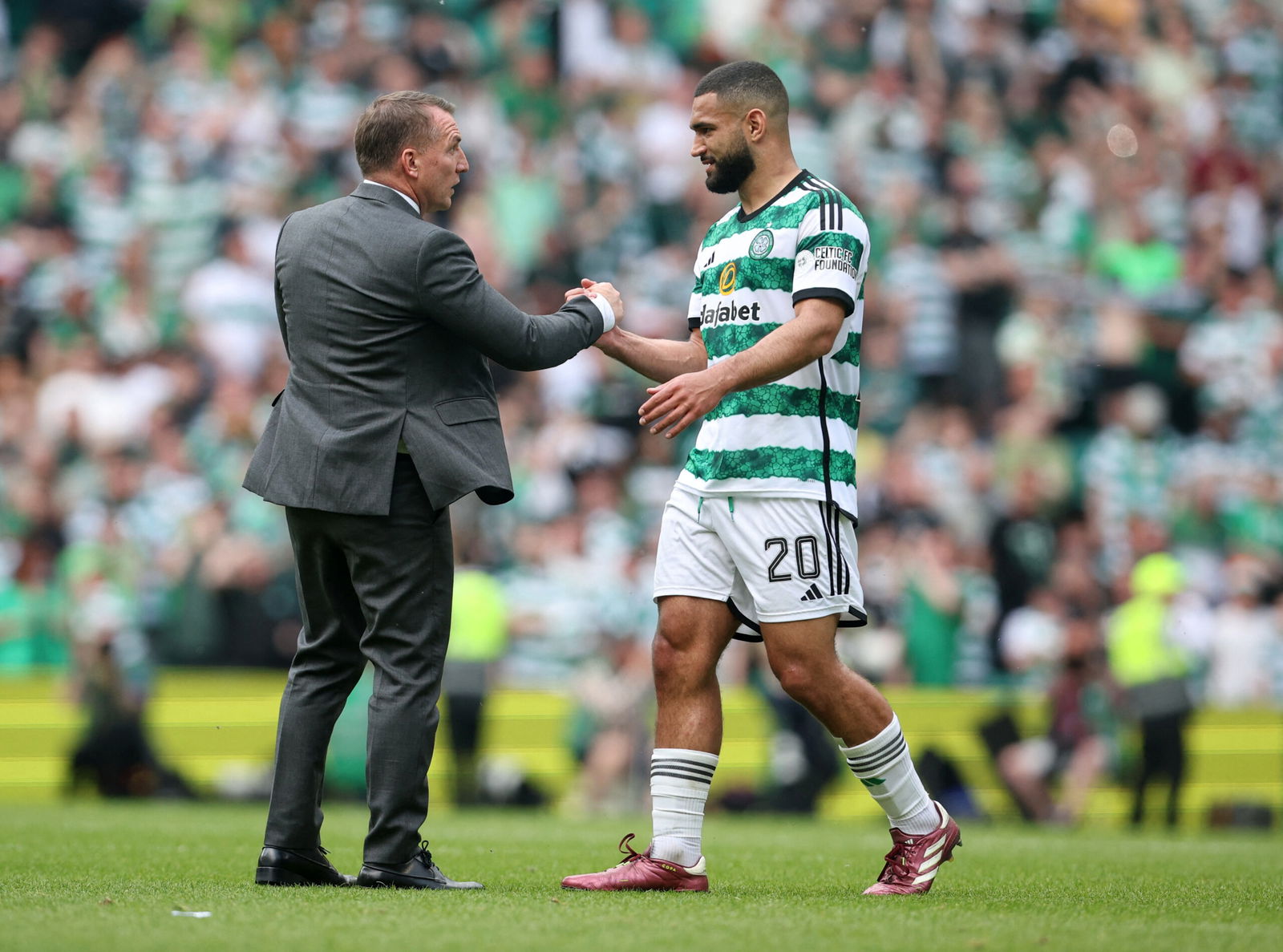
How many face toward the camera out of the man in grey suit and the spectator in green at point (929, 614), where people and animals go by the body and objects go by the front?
1

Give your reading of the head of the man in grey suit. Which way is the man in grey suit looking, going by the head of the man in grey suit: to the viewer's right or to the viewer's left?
to the viewer's right

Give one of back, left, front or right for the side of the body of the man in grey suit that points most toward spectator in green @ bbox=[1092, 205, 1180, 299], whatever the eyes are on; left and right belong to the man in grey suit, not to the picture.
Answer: front

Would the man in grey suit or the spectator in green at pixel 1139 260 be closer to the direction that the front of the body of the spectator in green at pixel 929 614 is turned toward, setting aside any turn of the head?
the man in grey suit

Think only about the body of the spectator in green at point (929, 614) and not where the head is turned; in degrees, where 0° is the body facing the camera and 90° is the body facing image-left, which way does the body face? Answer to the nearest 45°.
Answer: approximately 0°

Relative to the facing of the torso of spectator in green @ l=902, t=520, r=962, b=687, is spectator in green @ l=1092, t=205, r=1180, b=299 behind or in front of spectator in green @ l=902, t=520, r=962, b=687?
behind

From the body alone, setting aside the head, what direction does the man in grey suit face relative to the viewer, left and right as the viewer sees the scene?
facing away from the viewer and to the right of the viewer

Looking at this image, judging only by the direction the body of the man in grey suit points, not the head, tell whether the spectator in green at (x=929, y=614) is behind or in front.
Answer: in front

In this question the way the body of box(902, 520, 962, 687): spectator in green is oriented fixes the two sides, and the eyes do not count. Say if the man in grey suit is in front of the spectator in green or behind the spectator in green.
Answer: in front
